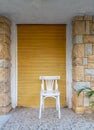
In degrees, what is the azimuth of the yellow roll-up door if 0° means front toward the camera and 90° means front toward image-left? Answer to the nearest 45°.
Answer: approximately 0°
